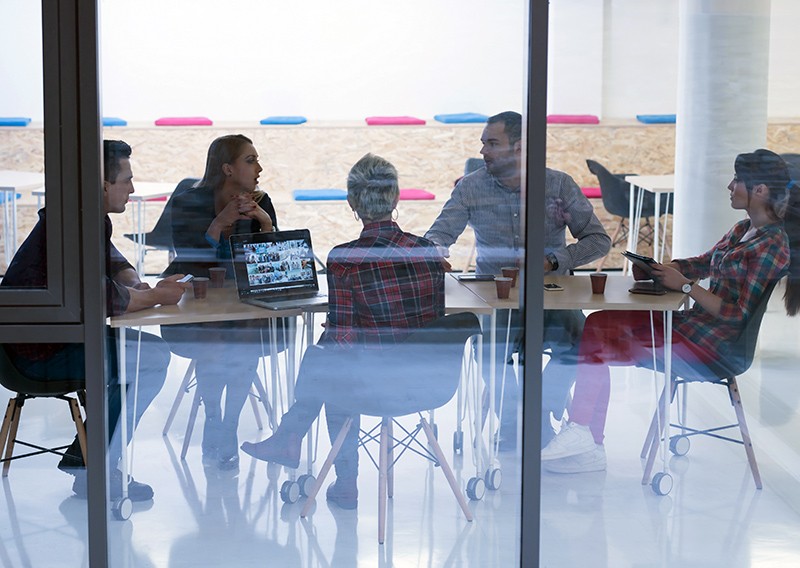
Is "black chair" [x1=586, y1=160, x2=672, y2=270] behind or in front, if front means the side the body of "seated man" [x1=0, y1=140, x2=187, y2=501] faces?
in front

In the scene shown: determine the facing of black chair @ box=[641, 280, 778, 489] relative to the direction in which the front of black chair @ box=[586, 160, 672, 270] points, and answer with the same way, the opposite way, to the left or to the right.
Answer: the opposite way

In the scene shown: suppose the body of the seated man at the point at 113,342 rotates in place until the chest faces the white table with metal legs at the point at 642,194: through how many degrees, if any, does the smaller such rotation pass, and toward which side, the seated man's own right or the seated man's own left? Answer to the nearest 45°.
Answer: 0° — they already face it

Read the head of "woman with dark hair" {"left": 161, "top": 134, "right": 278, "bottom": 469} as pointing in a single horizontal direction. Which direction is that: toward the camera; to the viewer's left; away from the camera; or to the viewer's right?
to the viewer's right

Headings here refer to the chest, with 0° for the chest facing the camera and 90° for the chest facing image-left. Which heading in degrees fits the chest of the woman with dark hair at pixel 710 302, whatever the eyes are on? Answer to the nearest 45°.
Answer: approximately 90°

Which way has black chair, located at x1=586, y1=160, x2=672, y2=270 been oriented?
to the viewer's right

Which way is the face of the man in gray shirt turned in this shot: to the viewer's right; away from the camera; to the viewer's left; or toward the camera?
to the viewer's left

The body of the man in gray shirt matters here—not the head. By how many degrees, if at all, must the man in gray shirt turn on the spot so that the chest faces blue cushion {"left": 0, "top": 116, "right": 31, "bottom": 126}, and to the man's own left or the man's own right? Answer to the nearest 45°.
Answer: approximately 90° to the man's own right

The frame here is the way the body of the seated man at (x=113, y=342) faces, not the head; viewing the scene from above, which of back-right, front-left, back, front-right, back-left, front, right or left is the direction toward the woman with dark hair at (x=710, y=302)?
front

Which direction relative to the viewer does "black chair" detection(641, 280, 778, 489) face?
to the viewer's left

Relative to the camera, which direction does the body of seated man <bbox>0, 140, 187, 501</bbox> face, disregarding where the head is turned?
to the viewer's right

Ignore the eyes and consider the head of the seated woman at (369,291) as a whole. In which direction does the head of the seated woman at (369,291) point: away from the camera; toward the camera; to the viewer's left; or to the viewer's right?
away from the camera

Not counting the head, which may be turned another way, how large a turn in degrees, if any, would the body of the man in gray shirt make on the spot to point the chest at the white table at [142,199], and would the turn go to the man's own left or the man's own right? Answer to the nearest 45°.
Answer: approximately 90° to the man's own right
